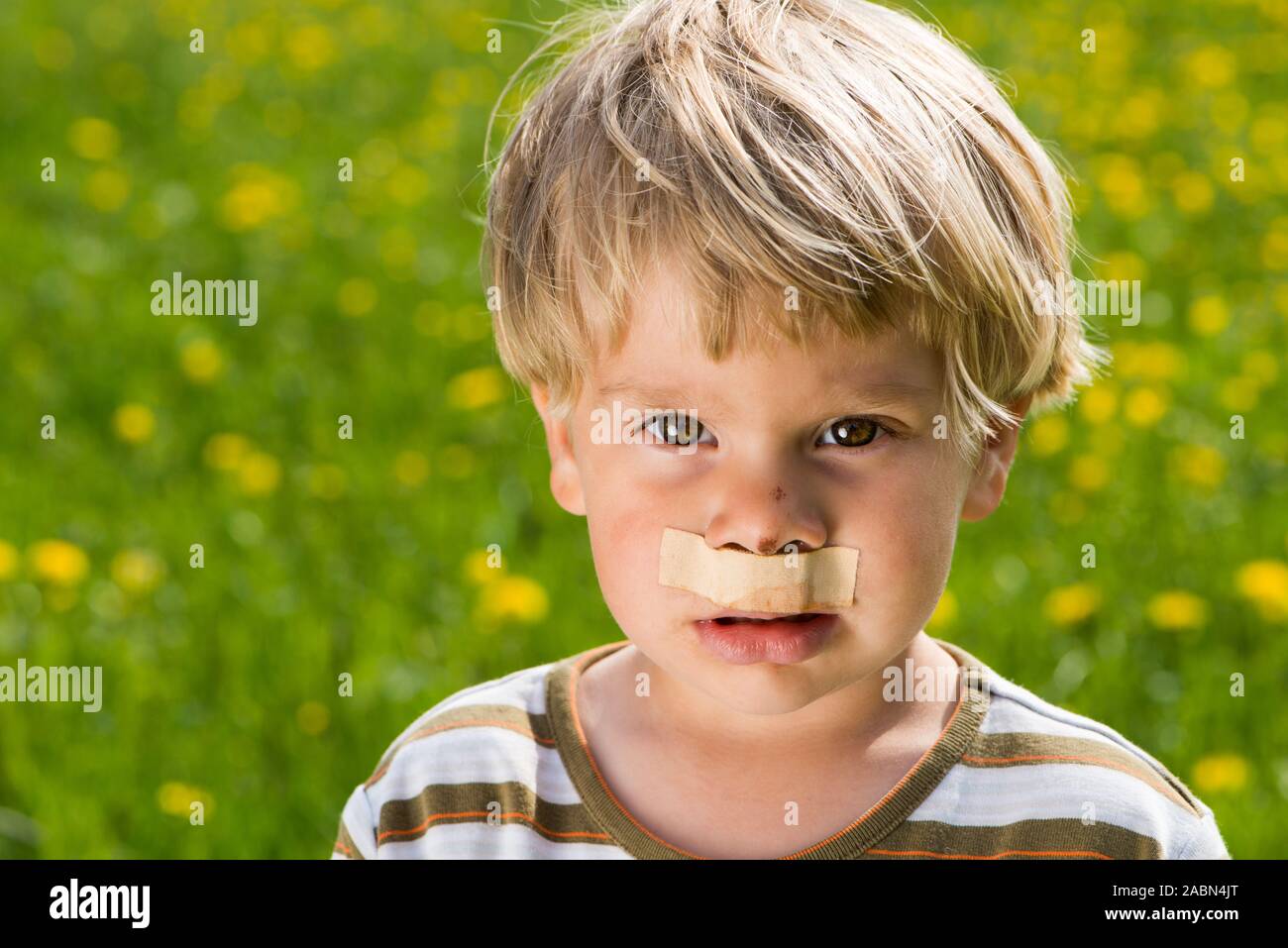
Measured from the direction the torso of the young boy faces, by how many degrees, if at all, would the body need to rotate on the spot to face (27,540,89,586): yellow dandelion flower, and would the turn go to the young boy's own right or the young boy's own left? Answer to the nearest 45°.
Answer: approximately 135° to the young boy's own right

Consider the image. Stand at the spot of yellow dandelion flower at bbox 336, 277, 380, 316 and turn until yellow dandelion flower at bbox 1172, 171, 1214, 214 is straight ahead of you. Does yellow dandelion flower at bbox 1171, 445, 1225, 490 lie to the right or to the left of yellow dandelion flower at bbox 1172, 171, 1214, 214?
right

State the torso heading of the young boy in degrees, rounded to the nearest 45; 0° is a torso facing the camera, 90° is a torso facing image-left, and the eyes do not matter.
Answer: approximately 0°

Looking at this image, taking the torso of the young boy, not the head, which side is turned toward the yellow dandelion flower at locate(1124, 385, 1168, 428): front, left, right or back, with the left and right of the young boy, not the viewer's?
back

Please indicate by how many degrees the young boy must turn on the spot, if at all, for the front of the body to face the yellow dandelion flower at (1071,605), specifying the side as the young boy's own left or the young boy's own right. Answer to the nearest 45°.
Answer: approximately 180°

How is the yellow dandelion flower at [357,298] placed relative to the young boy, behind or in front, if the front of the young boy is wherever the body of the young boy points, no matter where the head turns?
behind

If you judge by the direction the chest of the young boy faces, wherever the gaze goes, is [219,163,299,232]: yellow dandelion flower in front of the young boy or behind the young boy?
behind
